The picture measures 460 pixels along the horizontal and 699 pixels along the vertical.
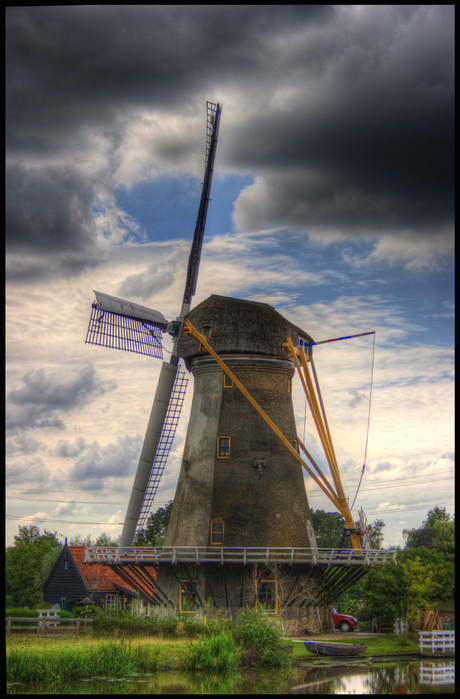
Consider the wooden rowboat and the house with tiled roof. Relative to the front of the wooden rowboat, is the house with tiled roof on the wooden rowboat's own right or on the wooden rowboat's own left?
on the wooden rowboat's own right

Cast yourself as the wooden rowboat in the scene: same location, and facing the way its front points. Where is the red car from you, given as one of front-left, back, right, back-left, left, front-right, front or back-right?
right

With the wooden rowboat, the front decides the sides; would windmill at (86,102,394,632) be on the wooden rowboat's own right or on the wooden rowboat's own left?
on the wooden rowboat's own right

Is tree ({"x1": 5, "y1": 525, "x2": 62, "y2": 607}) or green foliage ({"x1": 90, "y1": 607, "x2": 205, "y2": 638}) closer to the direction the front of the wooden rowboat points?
the green foliage

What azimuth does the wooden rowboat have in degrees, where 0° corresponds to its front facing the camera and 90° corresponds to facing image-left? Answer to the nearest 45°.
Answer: approximately 90°

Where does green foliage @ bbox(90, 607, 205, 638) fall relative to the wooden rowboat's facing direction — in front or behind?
in front
